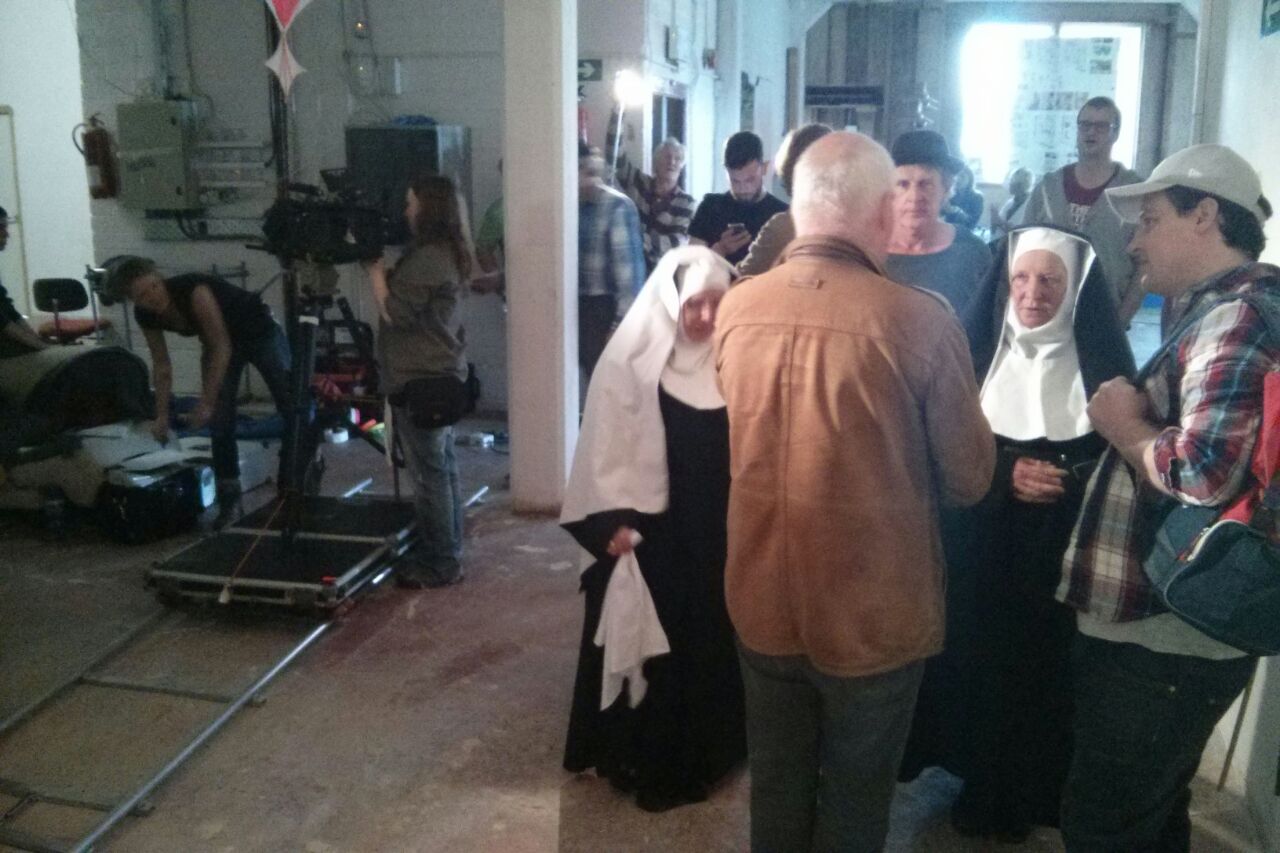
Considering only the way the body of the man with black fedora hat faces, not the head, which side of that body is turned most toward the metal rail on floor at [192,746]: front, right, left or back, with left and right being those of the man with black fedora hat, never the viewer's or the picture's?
right

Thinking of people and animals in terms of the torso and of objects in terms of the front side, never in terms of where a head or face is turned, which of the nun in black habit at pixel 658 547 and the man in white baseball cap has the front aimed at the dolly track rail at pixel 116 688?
the man in white baseball cap

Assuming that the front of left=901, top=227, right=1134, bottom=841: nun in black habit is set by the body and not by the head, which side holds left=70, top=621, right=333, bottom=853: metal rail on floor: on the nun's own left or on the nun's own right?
on the nun's own right

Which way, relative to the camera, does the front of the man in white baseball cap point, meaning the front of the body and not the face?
to the viewer's left

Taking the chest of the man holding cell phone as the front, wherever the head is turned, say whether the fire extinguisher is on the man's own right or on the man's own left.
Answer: on the man's own right

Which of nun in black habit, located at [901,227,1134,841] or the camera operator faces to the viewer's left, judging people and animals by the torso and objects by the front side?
the camera operator

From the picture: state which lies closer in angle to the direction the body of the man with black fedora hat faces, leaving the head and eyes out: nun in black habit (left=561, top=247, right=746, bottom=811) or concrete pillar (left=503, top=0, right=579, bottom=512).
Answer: the nun in black habit

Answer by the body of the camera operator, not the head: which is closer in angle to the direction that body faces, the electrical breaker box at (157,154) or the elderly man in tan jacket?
the electrical breaker box

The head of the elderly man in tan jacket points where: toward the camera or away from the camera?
away from the camera

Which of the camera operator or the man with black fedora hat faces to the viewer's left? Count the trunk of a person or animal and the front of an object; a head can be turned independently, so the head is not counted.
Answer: the camera operator

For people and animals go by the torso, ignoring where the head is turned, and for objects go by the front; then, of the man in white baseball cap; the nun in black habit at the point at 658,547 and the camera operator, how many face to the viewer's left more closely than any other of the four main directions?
2
